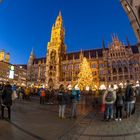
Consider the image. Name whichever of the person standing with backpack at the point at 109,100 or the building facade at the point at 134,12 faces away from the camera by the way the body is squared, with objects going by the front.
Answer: the person standing with backpack

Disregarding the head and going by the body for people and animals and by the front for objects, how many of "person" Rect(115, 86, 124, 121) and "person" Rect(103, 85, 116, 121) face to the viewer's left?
0

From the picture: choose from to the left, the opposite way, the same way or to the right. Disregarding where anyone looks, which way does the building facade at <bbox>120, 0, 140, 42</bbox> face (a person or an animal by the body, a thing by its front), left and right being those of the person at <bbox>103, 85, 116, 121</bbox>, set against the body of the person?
to the left

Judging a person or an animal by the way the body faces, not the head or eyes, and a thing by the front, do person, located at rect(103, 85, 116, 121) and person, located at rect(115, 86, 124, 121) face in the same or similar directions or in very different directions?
same or similar directions

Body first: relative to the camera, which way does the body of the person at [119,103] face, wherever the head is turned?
away from the camera

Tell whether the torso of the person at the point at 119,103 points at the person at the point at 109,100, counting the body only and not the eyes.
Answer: no

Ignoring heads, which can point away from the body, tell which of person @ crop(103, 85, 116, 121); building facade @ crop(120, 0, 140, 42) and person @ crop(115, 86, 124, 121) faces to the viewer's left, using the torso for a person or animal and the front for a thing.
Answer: the building facade

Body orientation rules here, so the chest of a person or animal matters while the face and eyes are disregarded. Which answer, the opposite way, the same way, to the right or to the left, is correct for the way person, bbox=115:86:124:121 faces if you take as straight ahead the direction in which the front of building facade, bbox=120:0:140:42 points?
to the right

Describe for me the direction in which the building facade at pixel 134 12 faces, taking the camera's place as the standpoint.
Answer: facing to the left of the viewer

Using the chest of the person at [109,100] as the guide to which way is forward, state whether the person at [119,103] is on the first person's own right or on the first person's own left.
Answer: on the first person's own right

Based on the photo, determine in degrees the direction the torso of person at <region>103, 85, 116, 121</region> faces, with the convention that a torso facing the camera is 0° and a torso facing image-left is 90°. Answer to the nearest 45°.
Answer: approximately 180°

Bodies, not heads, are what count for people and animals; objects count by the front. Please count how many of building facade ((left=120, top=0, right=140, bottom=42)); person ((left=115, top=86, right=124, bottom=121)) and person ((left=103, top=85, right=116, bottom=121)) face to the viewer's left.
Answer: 1
